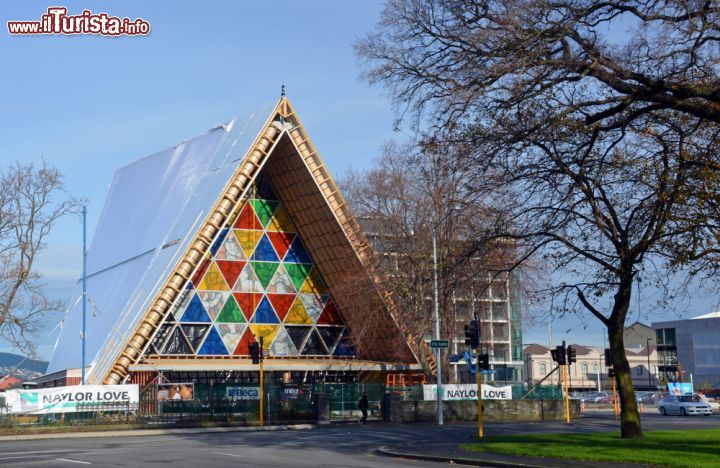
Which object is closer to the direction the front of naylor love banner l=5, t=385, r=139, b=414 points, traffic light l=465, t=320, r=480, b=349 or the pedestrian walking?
the traffic light

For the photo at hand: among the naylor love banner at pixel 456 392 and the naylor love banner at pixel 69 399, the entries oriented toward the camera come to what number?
2

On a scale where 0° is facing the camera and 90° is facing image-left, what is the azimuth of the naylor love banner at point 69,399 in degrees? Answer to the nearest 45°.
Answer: approximately 0°

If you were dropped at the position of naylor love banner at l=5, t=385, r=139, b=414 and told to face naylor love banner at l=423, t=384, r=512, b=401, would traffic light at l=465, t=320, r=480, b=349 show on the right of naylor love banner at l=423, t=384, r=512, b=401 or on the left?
right

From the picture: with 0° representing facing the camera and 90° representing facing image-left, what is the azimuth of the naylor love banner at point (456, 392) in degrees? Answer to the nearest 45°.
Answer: approximately 0°

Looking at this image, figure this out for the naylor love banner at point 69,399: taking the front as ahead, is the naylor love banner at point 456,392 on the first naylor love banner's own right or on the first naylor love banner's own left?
on the first naylor love banner's own left

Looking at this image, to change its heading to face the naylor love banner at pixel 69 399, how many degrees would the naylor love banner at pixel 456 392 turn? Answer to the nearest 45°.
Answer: approximately 45° to its right

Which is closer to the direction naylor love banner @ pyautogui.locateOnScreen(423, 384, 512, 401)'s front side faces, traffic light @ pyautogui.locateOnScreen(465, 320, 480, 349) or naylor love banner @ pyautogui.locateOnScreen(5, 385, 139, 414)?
the traffic light

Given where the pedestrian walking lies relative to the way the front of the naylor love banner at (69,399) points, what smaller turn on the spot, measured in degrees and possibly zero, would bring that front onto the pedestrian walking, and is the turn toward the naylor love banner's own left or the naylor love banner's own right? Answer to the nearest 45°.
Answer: approximately 90° to the naylor love banner's own left

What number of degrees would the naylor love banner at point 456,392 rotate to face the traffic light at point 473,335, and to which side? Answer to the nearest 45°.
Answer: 0° — it already faces it
